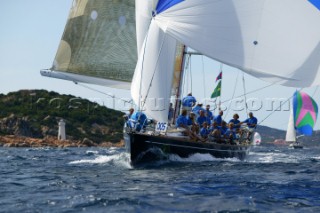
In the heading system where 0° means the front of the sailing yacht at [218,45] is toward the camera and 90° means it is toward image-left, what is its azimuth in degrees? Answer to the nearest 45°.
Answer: approximately 45°
